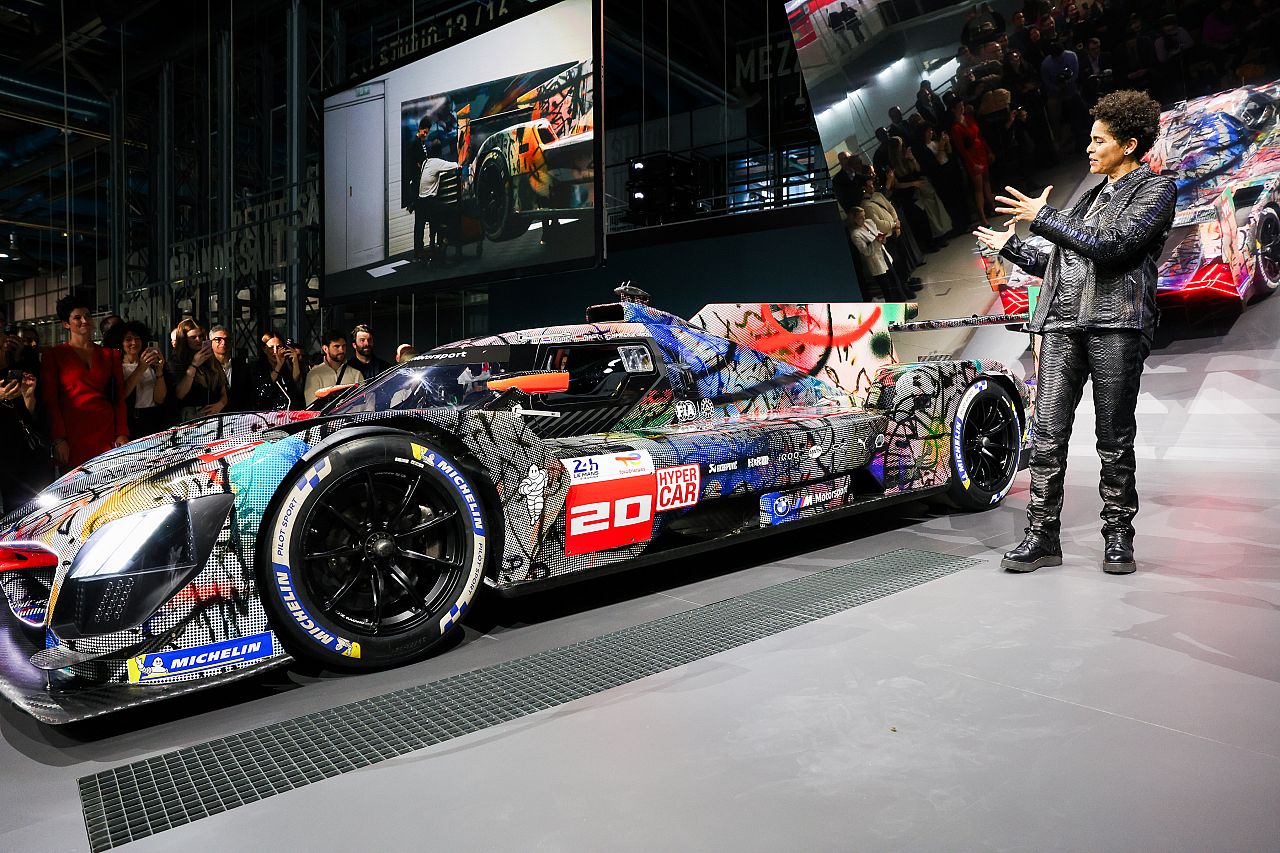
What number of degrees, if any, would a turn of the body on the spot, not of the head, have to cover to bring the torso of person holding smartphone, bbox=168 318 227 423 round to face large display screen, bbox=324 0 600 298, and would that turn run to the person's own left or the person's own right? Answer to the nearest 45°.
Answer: approximately 90° to the person's own left

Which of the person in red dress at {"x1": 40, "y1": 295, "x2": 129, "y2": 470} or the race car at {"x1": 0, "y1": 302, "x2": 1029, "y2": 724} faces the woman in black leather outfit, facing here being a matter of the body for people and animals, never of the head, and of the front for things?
the person in red dress

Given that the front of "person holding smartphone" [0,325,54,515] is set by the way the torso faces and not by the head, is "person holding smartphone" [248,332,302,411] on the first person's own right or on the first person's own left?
on the first person's own left

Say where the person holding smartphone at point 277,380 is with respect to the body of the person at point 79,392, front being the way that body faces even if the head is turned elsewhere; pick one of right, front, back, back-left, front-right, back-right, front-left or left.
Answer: left

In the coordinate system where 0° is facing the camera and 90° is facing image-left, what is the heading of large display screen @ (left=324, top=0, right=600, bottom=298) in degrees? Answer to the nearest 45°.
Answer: approximately 45°

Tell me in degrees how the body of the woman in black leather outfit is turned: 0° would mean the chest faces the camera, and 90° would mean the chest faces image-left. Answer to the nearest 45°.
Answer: approximately 45°
